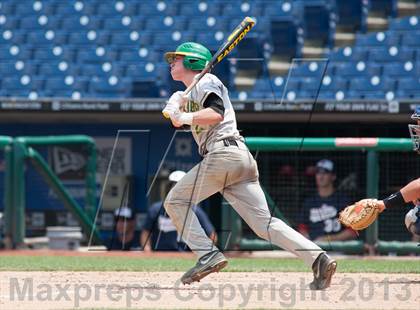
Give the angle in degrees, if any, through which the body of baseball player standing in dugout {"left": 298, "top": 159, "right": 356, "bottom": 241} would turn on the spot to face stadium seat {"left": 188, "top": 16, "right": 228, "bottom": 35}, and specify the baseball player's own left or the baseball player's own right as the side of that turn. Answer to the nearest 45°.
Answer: approximately 135° to the baseball player's own right

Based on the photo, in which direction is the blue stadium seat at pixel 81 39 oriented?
toward the camera

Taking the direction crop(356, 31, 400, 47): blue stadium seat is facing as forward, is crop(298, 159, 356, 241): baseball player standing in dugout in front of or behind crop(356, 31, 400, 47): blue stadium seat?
in front

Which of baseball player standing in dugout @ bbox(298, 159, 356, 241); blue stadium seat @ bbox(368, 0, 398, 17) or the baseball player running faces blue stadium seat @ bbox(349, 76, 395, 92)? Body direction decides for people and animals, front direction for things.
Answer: blue stadium seat @ bbox(368, 0, 398, 17)

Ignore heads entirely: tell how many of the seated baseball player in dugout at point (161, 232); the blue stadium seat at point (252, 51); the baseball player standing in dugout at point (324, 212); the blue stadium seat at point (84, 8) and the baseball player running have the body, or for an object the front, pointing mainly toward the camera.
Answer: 4

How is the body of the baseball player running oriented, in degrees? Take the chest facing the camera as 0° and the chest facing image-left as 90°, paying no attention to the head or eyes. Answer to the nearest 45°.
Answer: approximately 90°

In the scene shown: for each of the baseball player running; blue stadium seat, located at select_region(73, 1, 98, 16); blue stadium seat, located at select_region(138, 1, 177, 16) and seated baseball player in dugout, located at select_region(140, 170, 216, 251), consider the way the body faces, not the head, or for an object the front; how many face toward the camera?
3

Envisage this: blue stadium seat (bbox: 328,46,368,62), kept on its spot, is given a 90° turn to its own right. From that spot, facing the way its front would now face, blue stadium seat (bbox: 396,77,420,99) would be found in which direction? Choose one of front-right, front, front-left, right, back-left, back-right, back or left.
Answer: back-left

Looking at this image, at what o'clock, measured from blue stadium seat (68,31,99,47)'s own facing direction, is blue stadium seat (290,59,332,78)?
blue stadium seat (290,59,332,78) is roughly at 10 o'clock from blue stadium seat (68,31,99,47).

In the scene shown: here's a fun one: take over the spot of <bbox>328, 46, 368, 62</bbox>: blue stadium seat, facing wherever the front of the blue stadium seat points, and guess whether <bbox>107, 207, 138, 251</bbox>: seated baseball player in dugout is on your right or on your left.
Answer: on your right

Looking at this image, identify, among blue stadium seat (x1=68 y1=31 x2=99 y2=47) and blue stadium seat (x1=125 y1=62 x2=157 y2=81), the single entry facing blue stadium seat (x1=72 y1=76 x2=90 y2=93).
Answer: blue stadium seat (x1=68 y1=31 x2=99 y2=47)

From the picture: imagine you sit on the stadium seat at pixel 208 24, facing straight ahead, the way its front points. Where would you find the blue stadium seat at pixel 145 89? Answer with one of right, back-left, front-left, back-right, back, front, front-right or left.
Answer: front-right

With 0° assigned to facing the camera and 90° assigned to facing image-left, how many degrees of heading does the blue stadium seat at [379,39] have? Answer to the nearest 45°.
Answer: approximately 0°

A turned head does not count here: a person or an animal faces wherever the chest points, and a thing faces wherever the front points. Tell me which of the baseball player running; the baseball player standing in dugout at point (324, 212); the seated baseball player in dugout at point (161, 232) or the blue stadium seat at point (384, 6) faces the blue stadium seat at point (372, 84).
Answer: the blue stadium seat at point (384, 6)

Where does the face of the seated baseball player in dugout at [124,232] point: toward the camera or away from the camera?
toward the camera
